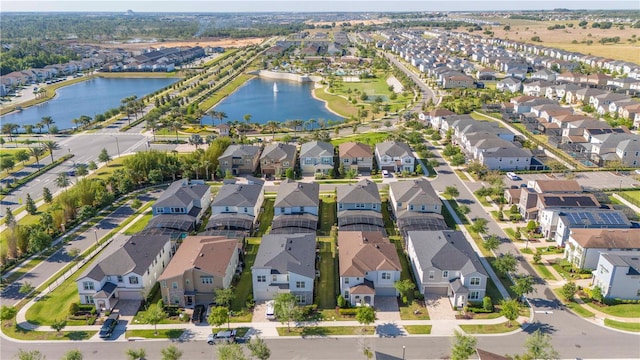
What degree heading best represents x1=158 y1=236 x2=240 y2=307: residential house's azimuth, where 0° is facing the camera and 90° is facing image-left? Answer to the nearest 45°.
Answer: approximately 0°

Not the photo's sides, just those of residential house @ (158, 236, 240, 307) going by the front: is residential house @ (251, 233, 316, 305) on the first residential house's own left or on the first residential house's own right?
on the first residential house's own left

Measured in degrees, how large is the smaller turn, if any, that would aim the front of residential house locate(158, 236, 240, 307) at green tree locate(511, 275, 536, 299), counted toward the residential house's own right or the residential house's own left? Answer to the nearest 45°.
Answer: approximately 90° to the residential house's own left

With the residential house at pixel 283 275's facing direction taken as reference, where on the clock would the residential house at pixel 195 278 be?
the residential house at pixel 195 278 is roughly at 3 o'clock from the residential house at pixel 283 275.

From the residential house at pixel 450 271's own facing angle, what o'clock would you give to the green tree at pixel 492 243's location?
The green tree is roughly at 7 o'clock from the residential house.

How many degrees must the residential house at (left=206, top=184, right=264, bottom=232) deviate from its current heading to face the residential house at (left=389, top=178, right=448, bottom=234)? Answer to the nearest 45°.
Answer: approximately 90° to its right

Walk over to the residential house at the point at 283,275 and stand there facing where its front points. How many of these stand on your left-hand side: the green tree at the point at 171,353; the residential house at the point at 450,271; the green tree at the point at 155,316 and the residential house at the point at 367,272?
2

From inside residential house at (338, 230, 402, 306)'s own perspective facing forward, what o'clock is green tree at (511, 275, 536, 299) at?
The green tree is roughly at 9 o'clock from the residential house.

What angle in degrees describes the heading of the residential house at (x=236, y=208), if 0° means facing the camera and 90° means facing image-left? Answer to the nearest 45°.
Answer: approximately 180°
